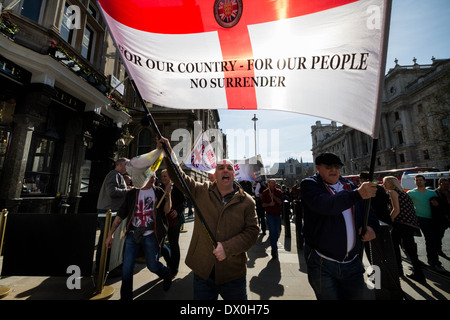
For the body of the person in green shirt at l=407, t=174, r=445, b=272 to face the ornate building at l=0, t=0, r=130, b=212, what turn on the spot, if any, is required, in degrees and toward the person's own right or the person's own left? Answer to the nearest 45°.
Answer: approximately 45° to the person's own right

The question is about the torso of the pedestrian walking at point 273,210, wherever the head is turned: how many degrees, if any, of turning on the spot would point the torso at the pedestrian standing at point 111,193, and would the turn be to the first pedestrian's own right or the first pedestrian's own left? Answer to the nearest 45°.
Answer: approximately 45° to the first pedestrian's own right

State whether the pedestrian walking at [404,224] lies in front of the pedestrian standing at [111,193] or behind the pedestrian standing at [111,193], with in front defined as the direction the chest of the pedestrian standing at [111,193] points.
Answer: in front

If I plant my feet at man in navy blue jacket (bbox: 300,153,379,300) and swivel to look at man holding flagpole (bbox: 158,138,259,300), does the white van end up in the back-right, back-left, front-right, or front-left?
back-right

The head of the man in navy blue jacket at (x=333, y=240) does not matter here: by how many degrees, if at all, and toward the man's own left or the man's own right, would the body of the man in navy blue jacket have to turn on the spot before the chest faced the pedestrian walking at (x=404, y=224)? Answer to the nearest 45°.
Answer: approximately 135° to the man's own left

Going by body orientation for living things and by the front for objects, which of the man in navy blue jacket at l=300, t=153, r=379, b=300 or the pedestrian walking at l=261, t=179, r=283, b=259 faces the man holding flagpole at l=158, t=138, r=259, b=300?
the pedestrian walking

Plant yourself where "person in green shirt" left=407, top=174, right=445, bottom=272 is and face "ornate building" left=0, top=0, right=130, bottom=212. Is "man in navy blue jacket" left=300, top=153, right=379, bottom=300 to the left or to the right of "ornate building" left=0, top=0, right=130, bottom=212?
left

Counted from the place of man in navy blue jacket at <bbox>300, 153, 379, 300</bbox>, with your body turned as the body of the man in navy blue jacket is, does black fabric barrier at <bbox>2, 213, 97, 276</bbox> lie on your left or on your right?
on your right

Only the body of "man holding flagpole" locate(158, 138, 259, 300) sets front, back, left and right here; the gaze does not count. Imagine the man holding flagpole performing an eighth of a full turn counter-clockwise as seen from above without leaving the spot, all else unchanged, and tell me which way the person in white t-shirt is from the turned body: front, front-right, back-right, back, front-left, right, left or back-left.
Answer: back

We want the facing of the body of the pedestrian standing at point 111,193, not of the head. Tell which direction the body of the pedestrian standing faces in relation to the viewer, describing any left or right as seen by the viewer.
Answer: facing to the right of the viewer

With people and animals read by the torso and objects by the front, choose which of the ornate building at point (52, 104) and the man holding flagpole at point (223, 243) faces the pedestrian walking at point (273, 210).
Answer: the ornate building
